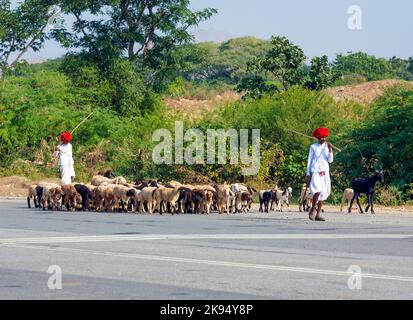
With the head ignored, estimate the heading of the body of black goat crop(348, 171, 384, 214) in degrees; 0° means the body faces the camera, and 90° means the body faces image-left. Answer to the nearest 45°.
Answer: approximately 270°

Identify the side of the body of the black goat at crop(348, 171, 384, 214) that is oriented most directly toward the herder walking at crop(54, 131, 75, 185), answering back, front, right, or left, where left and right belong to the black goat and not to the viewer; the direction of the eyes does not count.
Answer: back

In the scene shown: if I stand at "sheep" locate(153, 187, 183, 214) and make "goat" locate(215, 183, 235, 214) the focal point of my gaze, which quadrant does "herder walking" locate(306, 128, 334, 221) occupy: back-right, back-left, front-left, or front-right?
front-right

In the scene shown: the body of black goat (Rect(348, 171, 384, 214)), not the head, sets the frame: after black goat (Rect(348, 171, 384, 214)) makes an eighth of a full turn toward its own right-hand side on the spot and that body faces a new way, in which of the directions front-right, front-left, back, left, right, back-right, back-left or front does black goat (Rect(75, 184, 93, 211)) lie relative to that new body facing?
back-right

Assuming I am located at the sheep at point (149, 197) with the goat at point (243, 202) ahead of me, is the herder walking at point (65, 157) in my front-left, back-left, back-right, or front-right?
back-left

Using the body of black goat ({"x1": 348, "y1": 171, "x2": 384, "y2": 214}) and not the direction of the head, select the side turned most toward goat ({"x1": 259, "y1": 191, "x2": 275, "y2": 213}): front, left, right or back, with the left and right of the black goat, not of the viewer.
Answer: back

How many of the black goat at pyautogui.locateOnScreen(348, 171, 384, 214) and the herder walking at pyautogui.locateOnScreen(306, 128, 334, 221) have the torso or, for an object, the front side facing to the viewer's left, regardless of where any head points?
0
